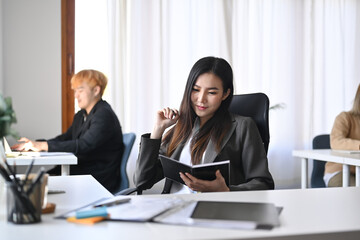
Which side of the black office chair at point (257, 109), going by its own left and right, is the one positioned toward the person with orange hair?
right

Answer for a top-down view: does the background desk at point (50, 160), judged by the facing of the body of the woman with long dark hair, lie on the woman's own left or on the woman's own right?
on the woman's own right

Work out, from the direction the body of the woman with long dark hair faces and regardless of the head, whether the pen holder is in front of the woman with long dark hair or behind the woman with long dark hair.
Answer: in front

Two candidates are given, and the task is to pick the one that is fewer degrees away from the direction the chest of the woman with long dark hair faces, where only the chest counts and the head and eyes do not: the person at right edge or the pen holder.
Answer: the pen holder

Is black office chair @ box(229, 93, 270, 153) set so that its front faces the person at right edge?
no

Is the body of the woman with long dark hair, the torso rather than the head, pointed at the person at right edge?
no

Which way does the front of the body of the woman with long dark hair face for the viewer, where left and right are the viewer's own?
facing the viewer and to the left of the viewer

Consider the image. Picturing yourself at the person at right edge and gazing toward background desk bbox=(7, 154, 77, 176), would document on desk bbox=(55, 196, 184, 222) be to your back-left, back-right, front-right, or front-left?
front-left

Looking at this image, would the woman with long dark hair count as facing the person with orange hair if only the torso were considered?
no

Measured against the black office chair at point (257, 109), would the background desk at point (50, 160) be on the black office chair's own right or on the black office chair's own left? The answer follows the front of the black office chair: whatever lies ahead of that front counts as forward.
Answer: on the black office chair's own right
